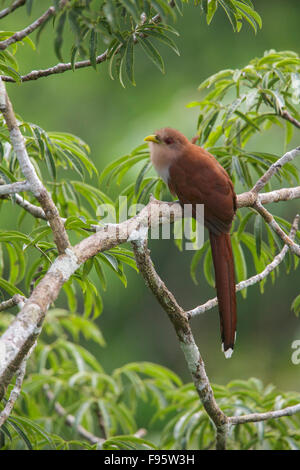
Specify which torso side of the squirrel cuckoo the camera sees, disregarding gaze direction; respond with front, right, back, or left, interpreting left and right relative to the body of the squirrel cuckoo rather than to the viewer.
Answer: left
